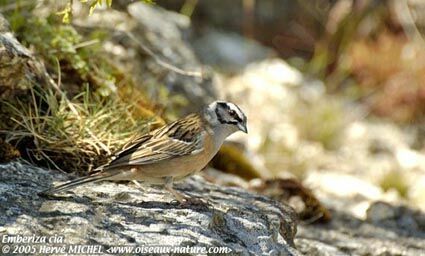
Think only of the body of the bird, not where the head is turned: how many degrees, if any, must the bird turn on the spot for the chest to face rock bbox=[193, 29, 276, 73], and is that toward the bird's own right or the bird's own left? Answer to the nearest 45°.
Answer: approximately 90° to the bird's own left

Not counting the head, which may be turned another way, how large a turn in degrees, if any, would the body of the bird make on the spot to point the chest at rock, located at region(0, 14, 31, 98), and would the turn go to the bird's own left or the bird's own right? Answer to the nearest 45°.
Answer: approximately 180°

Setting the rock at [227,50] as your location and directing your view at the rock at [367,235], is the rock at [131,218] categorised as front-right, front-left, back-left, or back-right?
front-right

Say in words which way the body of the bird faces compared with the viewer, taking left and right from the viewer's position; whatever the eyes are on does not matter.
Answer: facing to the right of the viewer

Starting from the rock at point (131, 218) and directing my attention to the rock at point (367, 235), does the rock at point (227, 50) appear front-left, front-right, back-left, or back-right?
front-left

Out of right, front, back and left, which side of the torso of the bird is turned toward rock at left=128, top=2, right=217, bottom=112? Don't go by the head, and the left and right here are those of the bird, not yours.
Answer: left
